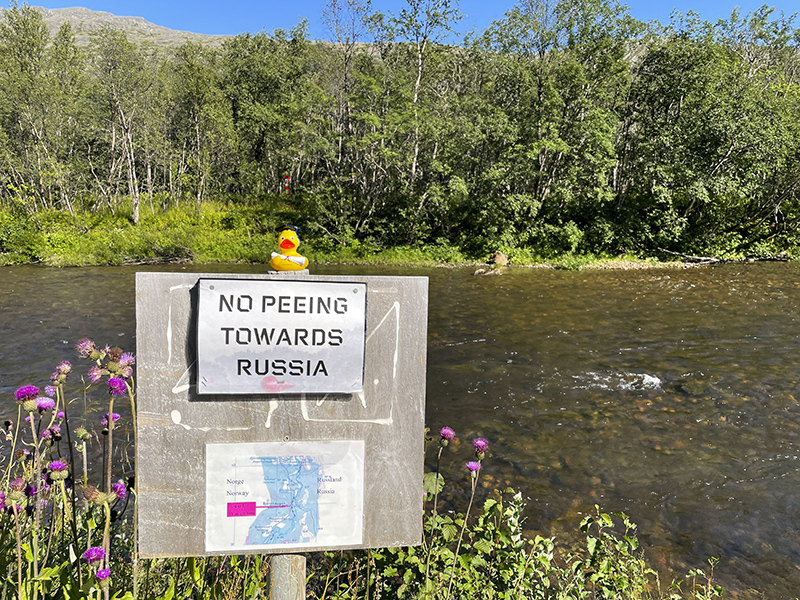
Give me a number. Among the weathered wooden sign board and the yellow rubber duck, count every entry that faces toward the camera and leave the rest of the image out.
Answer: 2

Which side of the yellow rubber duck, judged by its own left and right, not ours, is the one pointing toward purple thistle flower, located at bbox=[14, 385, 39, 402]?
right

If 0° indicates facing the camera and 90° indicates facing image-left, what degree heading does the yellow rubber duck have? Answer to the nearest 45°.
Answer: approximately 0°

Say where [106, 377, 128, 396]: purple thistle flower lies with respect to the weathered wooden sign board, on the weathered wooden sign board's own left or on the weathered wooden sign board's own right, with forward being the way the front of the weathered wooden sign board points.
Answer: on the weathered wooden sign board's own right

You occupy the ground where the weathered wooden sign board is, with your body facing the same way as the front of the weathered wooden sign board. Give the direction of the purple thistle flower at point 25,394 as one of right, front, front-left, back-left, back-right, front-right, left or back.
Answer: back-right
